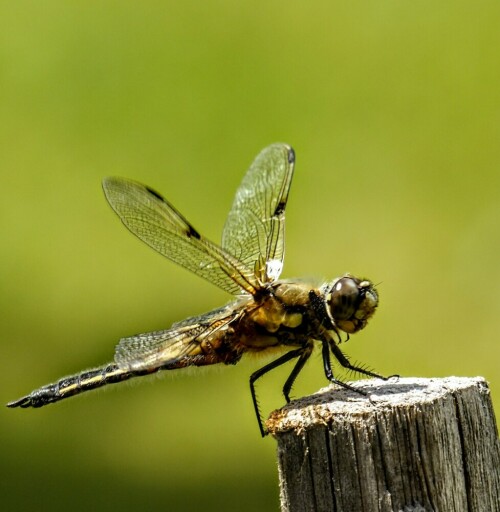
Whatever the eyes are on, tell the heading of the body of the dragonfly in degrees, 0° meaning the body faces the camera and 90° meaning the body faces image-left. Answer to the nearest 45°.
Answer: approximately 270°
